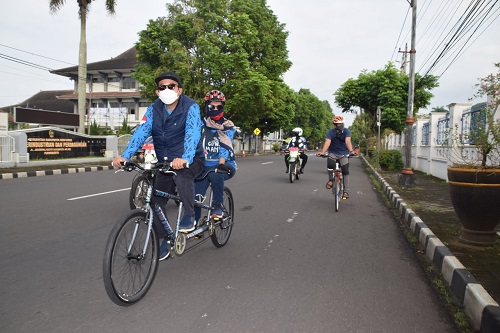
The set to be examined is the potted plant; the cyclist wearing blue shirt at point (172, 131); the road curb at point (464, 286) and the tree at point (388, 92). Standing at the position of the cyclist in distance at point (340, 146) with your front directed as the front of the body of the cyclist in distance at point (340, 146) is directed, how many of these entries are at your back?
1

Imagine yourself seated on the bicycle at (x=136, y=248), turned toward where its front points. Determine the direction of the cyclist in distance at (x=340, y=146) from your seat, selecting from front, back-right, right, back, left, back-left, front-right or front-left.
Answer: back

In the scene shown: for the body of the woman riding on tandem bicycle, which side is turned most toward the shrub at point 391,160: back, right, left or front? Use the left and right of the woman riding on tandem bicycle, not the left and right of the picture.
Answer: back

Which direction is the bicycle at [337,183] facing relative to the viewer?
toward the camera

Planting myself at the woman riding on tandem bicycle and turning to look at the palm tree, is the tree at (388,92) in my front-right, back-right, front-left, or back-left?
front-right

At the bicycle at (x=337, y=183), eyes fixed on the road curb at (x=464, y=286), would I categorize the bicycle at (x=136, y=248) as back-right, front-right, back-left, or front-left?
front-right

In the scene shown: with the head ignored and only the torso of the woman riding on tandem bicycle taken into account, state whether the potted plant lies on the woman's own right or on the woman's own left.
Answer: on the woman's own left

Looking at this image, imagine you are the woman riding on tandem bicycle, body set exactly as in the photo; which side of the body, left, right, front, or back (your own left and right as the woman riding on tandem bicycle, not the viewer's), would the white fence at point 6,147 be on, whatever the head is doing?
right

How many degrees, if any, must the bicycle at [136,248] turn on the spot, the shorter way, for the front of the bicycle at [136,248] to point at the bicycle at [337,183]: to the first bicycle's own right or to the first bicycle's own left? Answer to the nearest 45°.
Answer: approximately 180°

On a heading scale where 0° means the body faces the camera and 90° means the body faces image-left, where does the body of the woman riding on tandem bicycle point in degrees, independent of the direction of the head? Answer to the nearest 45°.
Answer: approximately 45°

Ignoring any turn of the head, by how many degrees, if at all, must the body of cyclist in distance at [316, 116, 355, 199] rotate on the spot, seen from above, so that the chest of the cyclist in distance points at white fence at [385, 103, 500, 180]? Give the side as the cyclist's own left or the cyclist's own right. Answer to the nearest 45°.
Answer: approximately 135° to the cyclist's own left

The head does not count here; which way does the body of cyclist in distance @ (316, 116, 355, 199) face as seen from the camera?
toward the camera

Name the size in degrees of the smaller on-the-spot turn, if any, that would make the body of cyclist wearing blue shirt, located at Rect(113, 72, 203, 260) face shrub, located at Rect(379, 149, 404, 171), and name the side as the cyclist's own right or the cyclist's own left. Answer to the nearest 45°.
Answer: approximately 180°
